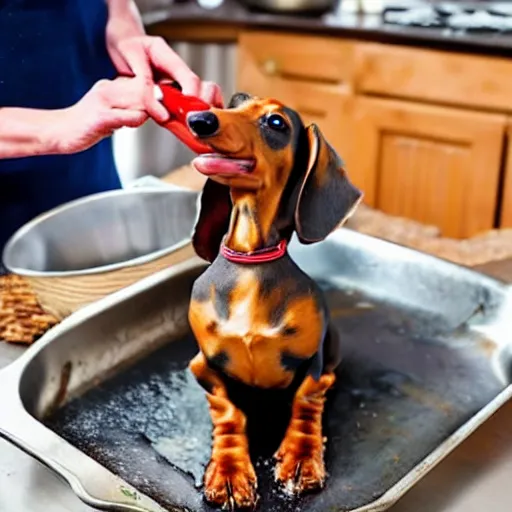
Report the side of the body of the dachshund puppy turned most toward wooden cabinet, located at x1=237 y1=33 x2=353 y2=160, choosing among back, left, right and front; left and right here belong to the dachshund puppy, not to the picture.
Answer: back

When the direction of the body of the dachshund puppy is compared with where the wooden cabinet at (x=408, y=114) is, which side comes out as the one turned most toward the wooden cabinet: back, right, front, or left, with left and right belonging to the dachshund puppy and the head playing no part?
back

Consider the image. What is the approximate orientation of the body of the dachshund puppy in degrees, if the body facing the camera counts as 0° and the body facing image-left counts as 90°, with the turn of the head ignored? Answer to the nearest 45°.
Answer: approximately 0°
